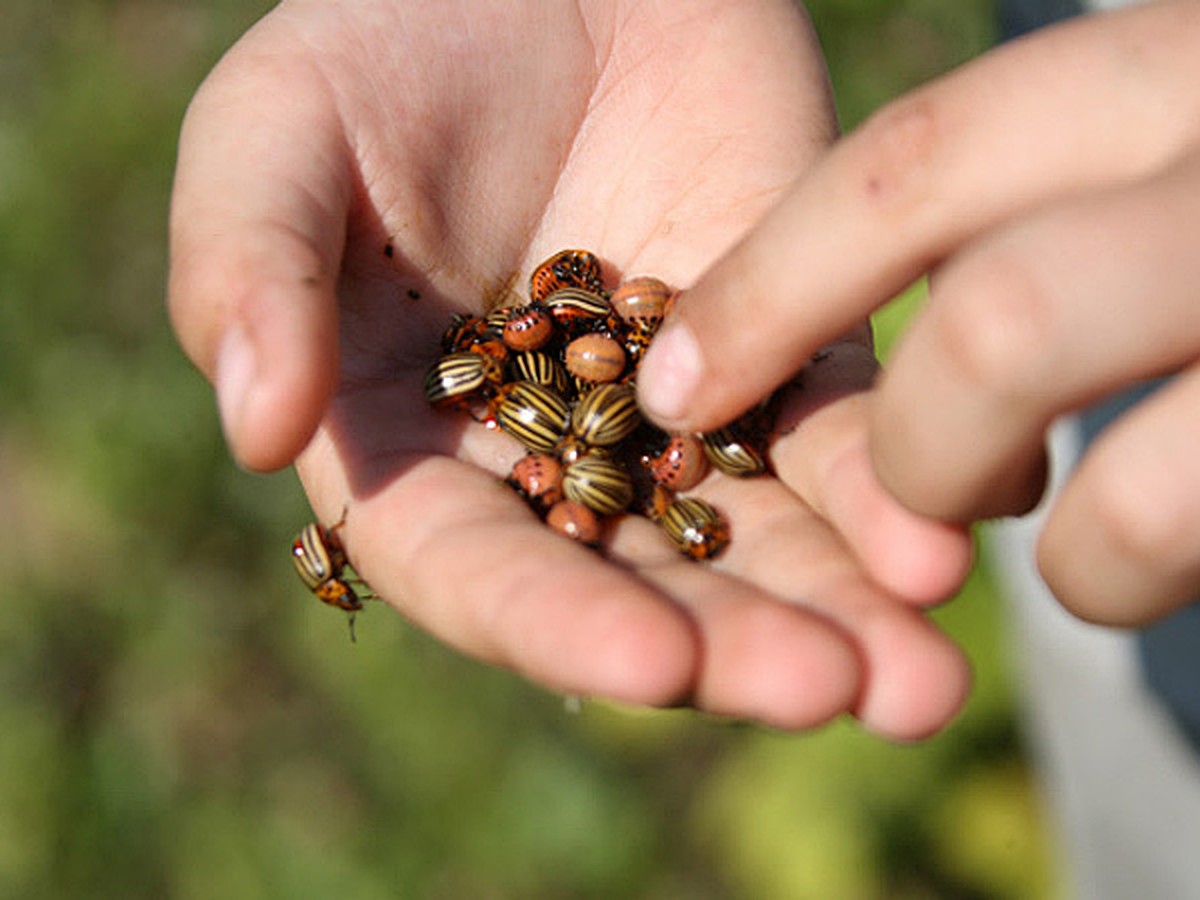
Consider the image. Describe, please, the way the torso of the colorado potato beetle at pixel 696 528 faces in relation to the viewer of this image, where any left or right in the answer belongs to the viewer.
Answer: facing the viewer and to the right of the viewer

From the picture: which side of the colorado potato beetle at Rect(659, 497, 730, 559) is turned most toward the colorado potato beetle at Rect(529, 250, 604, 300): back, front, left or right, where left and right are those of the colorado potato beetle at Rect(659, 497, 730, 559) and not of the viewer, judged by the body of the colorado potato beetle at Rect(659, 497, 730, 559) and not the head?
back
